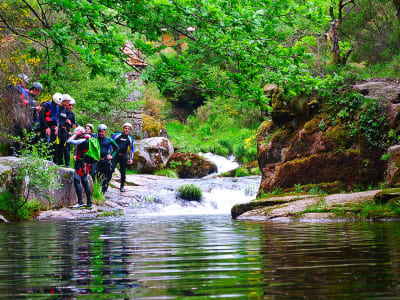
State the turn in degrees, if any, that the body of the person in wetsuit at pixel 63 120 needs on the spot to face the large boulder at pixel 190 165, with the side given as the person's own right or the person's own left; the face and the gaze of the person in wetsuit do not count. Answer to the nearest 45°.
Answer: approximately 90° to the person's own left

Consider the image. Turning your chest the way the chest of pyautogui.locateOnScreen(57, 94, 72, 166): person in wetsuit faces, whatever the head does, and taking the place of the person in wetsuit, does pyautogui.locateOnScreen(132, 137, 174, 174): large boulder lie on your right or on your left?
on your left

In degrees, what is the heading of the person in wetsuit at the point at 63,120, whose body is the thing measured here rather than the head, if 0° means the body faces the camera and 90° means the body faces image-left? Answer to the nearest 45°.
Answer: approximately 315°
